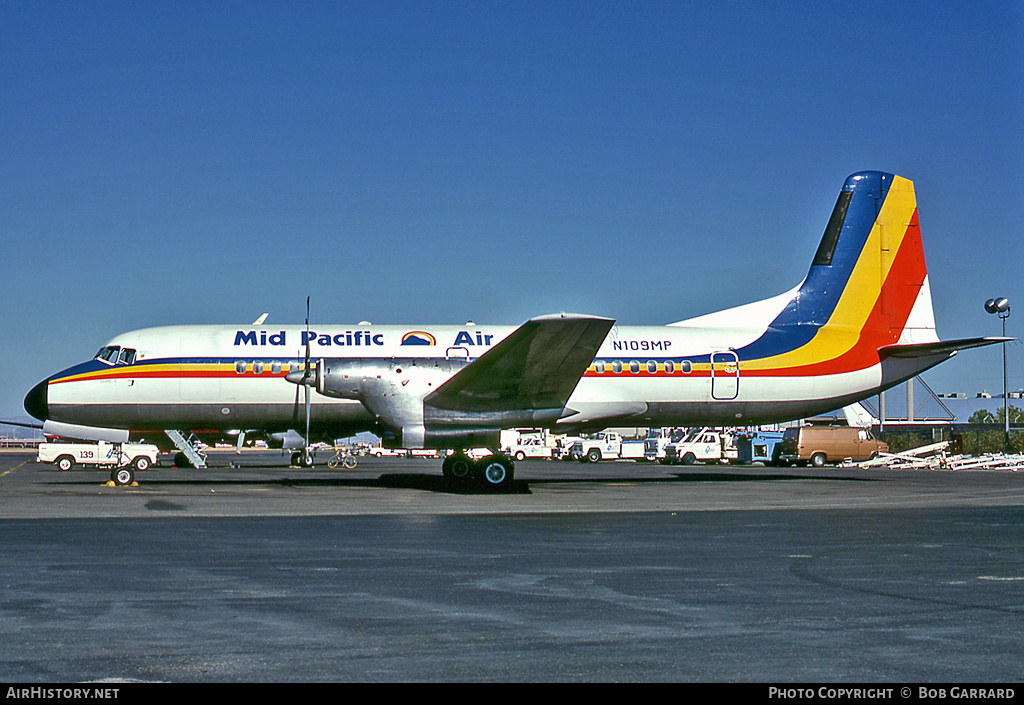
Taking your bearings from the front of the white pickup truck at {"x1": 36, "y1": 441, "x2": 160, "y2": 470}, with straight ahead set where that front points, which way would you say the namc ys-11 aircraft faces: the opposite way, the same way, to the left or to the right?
the opposite way

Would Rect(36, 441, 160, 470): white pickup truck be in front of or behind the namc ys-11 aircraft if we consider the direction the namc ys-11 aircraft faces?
in front

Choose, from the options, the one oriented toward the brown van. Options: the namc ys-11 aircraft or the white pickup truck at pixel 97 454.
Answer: the white pickup truck

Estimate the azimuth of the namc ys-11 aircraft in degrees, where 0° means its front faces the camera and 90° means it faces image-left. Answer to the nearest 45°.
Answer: approximately 90°

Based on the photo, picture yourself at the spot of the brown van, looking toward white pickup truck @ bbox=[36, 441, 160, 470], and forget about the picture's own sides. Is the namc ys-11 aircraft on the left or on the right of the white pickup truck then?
left

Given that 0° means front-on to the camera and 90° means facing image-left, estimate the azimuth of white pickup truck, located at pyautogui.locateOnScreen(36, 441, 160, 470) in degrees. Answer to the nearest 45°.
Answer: approximately 270°

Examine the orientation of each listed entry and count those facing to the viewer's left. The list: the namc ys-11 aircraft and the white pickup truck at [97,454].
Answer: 1

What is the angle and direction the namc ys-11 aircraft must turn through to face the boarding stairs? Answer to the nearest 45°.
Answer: approximately 45° to its right

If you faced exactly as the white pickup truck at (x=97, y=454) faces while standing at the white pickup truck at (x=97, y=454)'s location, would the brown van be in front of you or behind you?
in front

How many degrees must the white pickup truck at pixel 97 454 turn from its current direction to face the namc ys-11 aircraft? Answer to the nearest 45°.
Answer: approximately 45° to its right

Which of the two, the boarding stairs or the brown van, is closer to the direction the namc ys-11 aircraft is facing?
the boarding stairs
